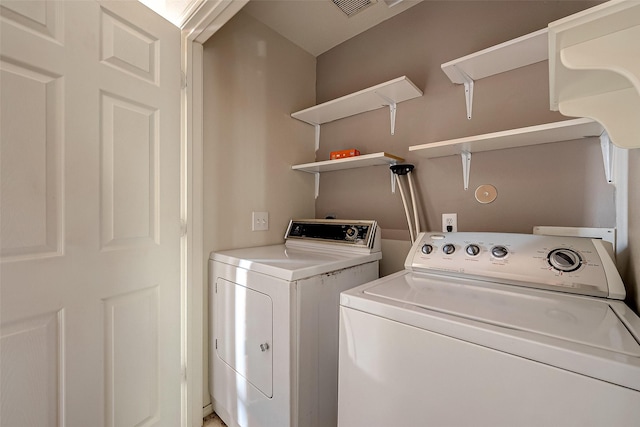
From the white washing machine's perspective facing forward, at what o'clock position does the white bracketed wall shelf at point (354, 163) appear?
The white bracketed wall shelf is roughly at 3 o'clock from the white washing machine.

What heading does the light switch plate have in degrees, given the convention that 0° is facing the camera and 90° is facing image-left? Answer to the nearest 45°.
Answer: approximately 315°

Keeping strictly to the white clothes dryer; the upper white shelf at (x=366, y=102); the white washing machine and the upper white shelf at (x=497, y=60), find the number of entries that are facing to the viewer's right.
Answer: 0

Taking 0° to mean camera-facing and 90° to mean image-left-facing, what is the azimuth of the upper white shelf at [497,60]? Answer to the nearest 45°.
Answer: approximately 45°

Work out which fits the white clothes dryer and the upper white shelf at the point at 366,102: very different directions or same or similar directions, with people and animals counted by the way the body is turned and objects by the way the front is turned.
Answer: same or similar directions

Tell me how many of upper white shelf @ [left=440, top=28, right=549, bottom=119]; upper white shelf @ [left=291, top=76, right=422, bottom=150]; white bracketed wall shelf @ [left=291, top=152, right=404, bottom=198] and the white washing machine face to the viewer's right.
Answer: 0

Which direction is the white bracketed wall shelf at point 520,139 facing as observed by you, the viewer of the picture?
facing the viewer and to the left of the viewer

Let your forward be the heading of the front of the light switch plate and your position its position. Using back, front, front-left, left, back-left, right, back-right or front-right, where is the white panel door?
right

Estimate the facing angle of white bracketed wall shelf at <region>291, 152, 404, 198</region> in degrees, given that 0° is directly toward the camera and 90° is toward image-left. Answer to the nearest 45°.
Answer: approximately 45°

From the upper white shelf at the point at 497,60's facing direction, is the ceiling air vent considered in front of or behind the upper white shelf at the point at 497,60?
in front

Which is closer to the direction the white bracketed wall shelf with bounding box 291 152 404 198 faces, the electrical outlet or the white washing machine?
the white washing machine

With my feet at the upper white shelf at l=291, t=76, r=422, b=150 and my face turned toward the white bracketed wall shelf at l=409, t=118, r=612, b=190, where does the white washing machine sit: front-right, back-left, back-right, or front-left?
front-right

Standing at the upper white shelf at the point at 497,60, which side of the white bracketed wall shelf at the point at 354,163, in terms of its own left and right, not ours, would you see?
left

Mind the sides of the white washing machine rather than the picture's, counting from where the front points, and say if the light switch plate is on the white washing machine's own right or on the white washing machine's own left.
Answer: on the white washing machine's own right

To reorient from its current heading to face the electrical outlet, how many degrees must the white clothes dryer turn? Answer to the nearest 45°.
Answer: approximately 135° to its left
